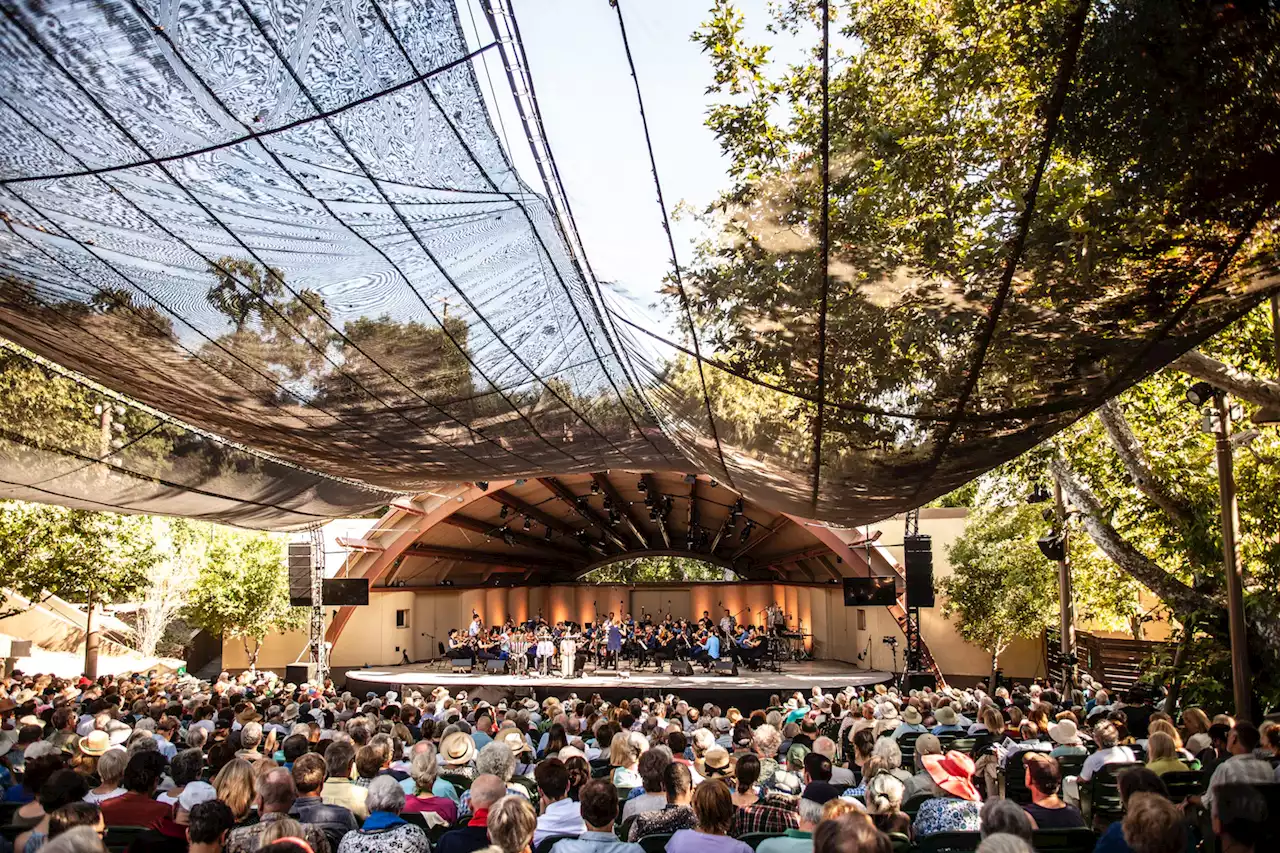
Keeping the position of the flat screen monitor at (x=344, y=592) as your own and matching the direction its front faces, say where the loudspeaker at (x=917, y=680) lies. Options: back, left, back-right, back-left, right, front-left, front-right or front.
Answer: front-left

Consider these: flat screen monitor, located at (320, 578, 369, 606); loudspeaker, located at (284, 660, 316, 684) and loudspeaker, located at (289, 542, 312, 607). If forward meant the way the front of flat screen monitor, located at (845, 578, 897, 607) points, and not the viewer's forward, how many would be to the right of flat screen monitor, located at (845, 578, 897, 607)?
3

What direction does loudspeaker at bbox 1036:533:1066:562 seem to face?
to the viewer's left

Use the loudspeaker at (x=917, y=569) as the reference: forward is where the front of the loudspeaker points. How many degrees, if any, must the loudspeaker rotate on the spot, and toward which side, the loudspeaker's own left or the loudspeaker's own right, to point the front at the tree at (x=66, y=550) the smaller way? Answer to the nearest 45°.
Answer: approximately 90° to the loudspeaker's own right

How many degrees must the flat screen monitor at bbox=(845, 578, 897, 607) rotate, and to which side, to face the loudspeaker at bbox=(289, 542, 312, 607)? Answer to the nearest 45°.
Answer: approximately 90° to its right

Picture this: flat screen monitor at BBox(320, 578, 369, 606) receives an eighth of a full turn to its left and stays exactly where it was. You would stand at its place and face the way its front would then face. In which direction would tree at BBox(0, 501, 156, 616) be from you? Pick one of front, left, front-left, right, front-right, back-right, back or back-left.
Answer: right

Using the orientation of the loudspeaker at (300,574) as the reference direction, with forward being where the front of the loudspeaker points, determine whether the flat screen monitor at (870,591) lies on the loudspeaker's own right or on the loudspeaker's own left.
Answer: on the loudspeaker's own left
